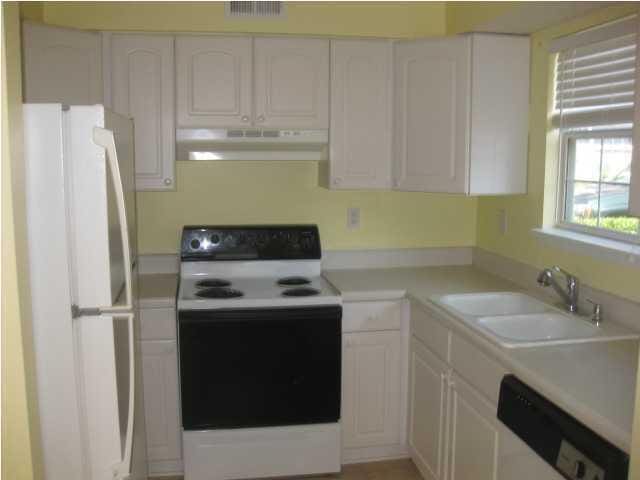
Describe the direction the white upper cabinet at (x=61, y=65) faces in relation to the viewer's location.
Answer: facing the viewer and to the right of the viewer

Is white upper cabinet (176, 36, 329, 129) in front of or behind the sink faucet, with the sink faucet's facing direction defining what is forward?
in front

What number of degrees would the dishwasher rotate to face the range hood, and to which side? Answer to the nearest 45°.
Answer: approximately 90° to its right

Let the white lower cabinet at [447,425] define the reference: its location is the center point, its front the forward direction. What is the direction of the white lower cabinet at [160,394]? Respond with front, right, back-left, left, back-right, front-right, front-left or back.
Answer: front

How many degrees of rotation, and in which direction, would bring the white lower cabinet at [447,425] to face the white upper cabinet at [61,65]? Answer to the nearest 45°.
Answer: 0° — it already faces it

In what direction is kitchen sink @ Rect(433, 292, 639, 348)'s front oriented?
to the viewer's left

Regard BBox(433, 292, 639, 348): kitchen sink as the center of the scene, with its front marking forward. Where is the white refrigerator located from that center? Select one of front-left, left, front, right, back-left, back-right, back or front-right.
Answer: front-left

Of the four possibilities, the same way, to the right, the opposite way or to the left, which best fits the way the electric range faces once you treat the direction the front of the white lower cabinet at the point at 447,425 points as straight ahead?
to the left

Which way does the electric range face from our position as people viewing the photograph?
facing the viewer

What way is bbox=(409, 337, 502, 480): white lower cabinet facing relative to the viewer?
to the viewer's left

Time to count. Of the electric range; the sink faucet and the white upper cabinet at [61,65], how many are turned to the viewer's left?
1

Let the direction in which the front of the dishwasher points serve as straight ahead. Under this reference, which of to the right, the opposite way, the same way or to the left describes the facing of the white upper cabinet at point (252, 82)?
to the left

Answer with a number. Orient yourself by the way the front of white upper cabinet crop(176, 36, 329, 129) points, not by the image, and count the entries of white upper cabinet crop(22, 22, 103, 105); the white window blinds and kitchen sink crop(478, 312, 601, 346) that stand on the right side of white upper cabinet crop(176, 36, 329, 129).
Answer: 1
